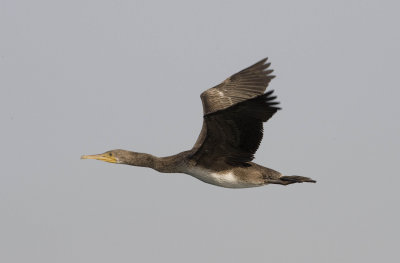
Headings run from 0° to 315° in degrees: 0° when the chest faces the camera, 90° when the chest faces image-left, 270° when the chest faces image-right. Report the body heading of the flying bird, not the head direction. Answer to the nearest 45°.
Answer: approximately 90°
